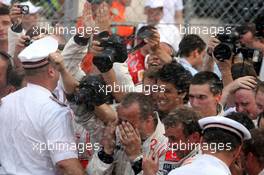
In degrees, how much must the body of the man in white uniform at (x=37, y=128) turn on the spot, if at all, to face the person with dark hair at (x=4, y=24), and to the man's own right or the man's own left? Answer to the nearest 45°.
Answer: approximately 45° to the man's own left

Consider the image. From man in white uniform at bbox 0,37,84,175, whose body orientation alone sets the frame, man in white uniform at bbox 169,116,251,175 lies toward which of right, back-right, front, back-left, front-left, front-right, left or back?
right

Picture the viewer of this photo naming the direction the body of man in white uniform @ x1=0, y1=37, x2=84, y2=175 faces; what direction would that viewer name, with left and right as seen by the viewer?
facing away from the viewer and to the right of the viewer

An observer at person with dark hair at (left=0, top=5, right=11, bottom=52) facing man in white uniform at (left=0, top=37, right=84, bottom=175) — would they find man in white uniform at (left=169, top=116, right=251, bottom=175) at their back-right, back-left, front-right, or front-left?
front-left

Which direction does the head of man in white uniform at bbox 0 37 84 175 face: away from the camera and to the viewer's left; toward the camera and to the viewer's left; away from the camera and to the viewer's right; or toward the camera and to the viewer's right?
away from the camera and to the viewer's right
